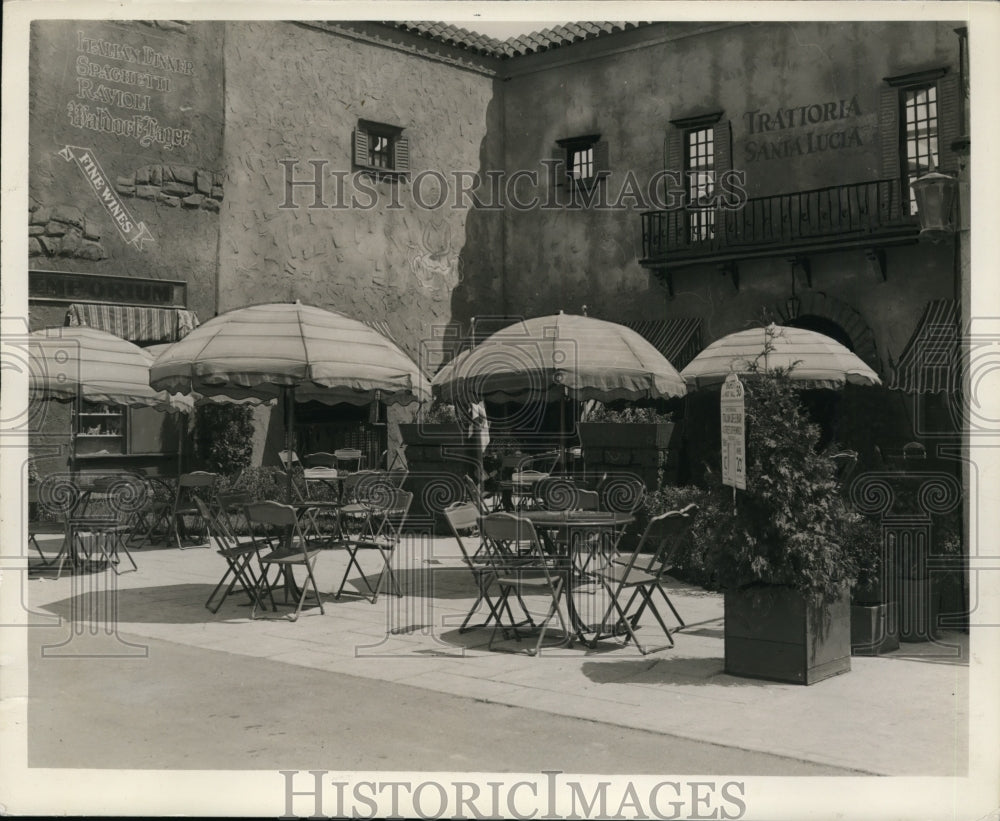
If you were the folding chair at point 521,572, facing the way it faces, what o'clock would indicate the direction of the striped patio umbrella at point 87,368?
The striped patio umbrella is roughly at 9 o'clock from the folding chair.

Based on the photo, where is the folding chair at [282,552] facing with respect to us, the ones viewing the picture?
facing away from the viewer and to the right of the viewer

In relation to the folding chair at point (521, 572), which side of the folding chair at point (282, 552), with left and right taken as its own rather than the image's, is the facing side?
right

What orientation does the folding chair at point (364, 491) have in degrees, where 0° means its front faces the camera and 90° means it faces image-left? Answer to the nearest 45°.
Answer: approximately 45°

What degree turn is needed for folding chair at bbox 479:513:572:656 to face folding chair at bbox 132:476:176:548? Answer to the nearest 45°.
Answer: approximately 90° to its left

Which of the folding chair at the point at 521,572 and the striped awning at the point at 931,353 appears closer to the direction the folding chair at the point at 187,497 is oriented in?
the folding chair
